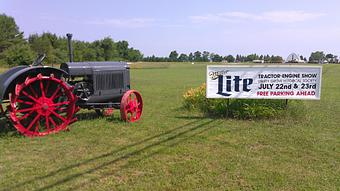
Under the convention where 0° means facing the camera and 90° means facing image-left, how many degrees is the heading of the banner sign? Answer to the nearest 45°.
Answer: approximately 0°
